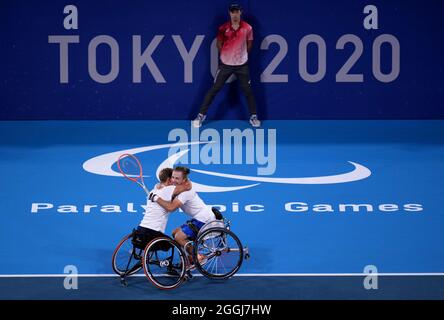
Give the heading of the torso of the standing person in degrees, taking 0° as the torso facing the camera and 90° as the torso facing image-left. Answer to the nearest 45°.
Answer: approximately 0°

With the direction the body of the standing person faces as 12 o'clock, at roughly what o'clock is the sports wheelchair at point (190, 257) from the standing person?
The sports wheelchair is roughly at 12 o'clock from the standing person.
